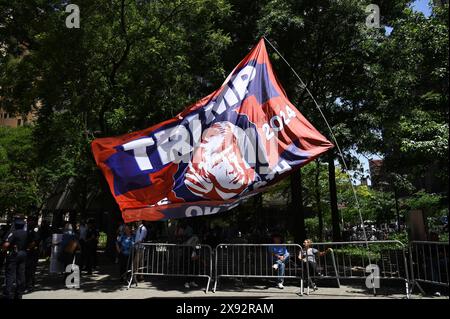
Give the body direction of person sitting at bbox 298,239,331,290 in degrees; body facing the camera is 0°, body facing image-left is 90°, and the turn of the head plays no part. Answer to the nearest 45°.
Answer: approximately 315°

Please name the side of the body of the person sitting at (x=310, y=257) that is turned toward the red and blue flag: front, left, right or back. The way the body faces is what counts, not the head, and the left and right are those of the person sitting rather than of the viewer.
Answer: right

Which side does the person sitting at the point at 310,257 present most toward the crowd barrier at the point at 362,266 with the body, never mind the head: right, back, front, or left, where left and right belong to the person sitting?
left

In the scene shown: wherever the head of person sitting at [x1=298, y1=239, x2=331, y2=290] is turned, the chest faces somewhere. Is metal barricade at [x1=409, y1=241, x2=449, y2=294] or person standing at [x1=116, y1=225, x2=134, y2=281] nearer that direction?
the metal barricade

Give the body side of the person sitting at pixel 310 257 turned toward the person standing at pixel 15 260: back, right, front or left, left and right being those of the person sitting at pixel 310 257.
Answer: right

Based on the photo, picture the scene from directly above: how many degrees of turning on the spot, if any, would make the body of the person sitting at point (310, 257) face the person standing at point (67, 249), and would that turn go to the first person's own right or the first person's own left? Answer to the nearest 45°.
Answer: approximately 135° to the first person's own right

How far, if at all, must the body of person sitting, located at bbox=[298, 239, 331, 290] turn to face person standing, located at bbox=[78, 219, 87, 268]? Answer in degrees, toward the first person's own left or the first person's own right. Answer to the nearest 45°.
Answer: approximately 135° to the first person's own right

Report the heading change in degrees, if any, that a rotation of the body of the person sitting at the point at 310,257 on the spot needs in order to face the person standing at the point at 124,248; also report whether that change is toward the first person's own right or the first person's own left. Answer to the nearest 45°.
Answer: approximately 135° to the first person's own right

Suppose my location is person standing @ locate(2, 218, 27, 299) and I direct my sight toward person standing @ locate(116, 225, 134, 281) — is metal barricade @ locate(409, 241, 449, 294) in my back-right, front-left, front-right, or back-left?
front-right

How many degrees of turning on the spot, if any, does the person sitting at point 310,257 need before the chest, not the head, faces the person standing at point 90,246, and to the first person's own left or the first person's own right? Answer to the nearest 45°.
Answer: approximately 135° to the first person's own right

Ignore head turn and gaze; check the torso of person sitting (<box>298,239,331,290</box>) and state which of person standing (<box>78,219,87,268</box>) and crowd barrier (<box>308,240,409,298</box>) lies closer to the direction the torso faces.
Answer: the crowd barrier
